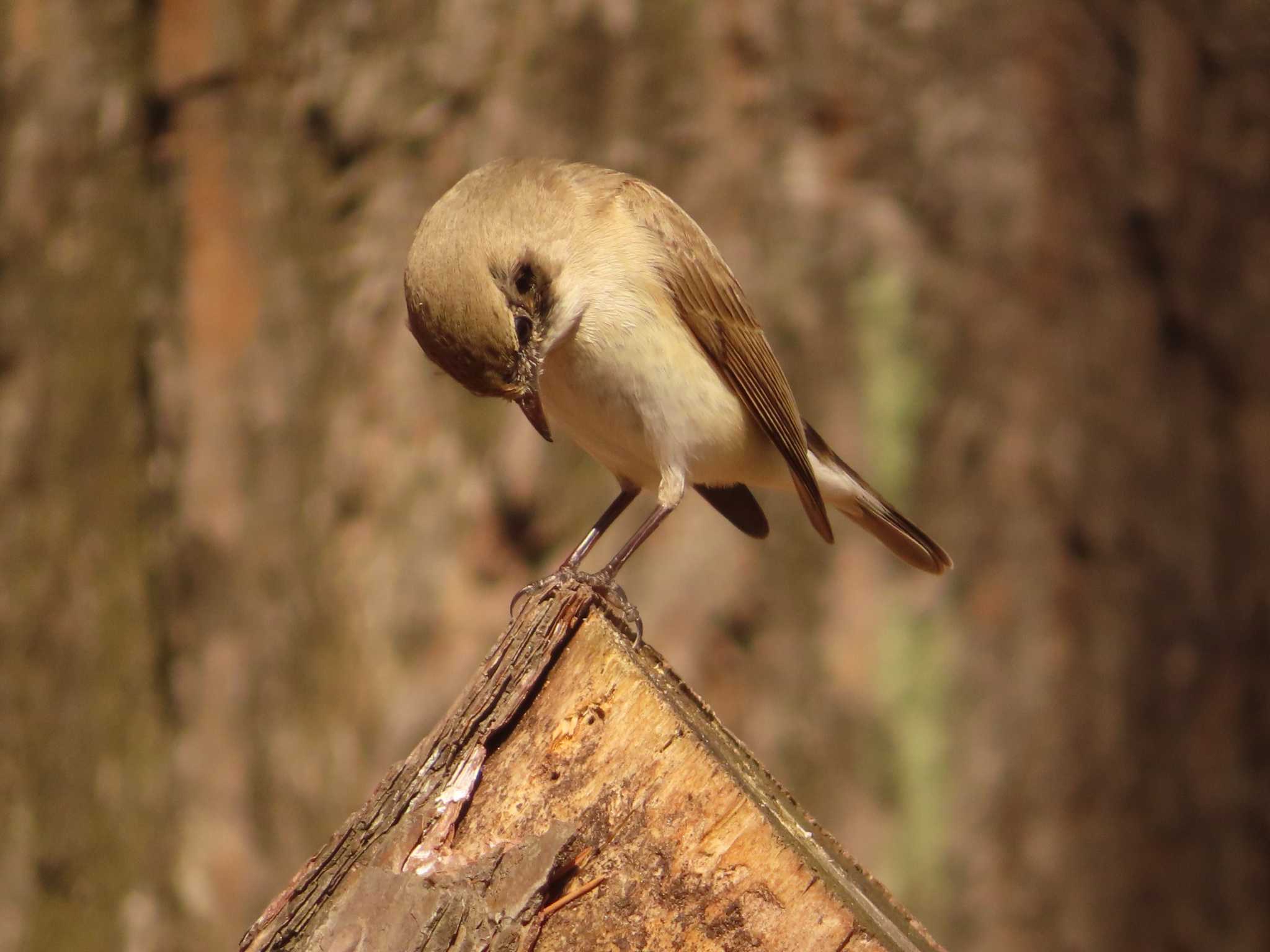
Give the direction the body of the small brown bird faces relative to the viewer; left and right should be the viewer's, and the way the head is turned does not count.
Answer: facing the viewer and to the left of the viewer
